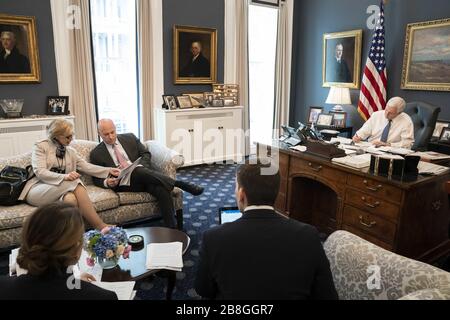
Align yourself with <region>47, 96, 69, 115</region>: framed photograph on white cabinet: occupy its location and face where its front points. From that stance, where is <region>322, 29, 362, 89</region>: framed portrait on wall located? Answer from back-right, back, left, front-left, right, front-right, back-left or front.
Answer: left

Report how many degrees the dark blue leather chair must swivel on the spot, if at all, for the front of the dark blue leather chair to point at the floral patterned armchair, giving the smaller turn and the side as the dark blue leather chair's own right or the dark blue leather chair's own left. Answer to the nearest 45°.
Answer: approximately 45° to the dark blue leather chair's own left

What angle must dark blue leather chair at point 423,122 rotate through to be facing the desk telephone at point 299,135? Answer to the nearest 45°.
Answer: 0° — it already faces it

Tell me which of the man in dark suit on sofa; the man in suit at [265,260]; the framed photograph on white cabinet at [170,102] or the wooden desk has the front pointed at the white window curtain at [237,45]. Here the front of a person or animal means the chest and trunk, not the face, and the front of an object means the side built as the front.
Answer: the man in suit

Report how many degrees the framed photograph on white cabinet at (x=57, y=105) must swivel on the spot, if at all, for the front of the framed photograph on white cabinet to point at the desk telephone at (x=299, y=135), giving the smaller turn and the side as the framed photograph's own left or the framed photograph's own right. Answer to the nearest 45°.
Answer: approximately 45° to the framed photograph's own left

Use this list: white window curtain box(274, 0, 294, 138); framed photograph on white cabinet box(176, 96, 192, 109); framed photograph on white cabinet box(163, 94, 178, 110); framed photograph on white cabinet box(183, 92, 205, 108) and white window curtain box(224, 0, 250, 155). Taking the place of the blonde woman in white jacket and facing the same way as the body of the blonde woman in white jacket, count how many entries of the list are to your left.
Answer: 5

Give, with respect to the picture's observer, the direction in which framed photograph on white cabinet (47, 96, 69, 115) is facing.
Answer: facing the viewer

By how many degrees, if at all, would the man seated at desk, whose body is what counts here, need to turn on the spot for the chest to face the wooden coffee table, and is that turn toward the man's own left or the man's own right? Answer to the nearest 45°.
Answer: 0° — they already face it

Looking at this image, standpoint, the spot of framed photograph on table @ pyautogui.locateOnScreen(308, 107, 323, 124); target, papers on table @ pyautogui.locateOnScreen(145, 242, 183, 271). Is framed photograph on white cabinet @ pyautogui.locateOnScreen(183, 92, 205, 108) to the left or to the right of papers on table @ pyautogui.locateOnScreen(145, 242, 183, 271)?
right

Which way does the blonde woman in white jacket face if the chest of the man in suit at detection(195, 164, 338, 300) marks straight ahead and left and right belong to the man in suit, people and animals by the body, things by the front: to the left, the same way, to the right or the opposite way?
to the right

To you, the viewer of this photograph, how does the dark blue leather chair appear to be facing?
facing the viewer and to the left of the viewer

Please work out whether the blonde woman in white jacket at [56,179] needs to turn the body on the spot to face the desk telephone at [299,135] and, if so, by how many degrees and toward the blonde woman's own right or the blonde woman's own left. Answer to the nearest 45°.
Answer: approximately 45° to the blonde woman's own left

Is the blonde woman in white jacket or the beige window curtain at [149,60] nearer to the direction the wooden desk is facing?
the blonde woman in white jacket

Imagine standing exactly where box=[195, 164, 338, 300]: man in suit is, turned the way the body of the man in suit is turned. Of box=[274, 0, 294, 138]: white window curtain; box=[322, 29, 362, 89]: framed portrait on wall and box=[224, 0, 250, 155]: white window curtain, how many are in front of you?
3

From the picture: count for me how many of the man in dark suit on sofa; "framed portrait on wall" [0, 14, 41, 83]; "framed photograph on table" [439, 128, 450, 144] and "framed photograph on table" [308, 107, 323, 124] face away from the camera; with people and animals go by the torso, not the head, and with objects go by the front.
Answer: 0

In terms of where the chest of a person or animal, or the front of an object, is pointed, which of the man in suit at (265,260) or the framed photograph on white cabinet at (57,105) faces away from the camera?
the man in suit

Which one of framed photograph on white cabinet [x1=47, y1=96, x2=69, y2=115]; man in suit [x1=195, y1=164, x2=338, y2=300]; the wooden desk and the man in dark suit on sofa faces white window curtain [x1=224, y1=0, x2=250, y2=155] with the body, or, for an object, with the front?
the man in suit
